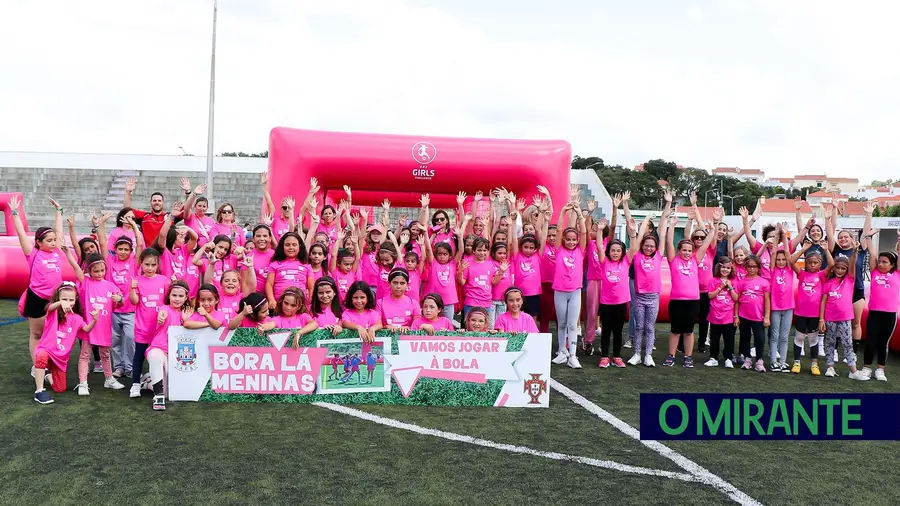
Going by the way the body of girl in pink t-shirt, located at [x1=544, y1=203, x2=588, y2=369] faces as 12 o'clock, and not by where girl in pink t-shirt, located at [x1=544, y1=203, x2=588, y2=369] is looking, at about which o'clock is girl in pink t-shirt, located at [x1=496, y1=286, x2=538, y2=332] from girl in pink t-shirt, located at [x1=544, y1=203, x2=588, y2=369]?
girl in pink t-shirt, located at [x1=496, y1=286, x2=538, y2=332] is roughly at 1 o'clock from girl in pink t-shirt, located at [x1=544, y1=203, x2=588, y2=369].

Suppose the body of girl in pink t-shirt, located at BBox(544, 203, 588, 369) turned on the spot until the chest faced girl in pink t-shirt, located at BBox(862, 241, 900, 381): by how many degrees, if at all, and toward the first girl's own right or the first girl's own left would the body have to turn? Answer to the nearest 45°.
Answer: approximately 90° to the first girl's own left

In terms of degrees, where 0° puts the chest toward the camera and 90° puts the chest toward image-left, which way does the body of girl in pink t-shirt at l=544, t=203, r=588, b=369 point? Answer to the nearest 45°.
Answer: approximately 0°

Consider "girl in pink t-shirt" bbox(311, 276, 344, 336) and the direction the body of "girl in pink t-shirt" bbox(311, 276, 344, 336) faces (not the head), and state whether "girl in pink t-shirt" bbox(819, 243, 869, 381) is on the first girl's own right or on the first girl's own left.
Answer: on the first girl's own left

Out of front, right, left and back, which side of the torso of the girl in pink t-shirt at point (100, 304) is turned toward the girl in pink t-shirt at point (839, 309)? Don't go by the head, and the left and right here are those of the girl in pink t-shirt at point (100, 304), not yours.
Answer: left

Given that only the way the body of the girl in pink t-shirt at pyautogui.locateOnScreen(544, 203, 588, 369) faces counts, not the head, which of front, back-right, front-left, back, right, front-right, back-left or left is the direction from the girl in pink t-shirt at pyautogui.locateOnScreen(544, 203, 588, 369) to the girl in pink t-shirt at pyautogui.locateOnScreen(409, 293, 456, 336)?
front-right

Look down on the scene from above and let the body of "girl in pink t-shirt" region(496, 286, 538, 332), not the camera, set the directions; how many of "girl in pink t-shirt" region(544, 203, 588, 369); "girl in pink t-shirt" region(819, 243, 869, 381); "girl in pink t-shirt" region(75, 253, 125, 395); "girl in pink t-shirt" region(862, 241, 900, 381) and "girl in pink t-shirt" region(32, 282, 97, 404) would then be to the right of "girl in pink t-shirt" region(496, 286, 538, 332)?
2
